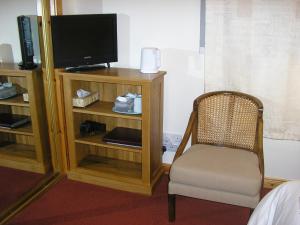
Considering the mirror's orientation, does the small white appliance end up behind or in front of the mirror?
in front

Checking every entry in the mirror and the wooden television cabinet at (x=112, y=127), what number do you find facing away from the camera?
0

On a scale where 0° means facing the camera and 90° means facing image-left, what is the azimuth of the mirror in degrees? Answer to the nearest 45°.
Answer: approximately 315°

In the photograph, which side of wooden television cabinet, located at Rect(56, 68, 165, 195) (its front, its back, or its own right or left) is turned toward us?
front

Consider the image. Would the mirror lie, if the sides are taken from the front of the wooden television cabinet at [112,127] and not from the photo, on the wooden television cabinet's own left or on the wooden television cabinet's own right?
on the wooden television cabinet's own right
